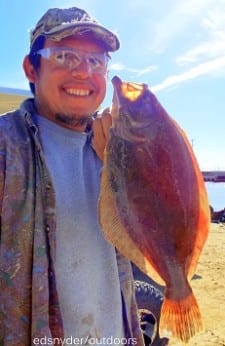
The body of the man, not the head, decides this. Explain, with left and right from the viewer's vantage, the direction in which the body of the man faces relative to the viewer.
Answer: facing the viewer and to the right of the viewer

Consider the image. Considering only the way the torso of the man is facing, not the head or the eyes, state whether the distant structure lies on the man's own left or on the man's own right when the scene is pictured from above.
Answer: on the man's own left
